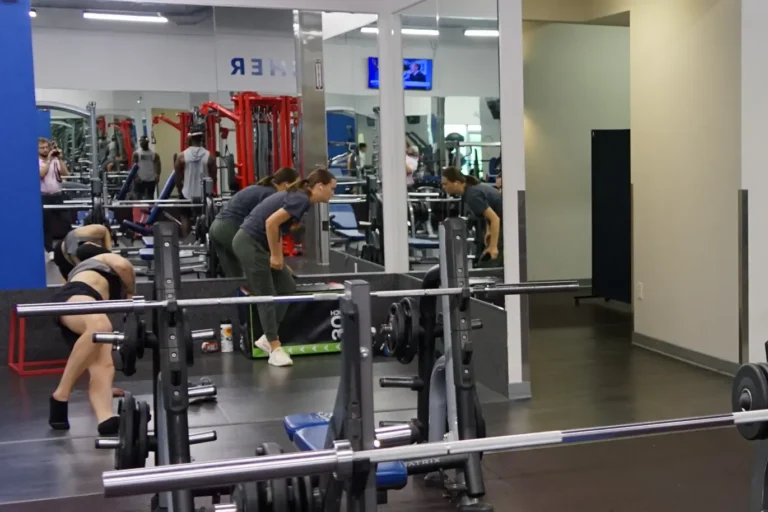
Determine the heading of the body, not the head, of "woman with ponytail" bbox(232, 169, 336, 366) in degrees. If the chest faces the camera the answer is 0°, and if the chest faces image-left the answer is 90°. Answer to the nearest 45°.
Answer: approximately 270°

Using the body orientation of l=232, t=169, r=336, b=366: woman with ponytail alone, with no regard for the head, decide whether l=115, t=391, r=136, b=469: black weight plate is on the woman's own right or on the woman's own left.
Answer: on the woman's own right

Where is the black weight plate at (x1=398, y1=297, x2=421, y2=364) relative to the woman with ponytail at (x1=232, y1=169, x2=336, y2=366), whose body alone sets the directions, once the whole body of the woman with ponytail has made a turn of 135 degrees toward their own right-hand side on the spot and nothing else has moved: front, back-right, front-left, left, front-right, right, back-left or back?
front-left

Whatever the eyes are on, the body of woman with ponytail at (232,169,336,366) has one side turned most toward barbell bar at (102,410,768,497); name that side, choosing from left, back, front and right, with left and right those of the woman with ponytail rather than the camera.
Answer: right

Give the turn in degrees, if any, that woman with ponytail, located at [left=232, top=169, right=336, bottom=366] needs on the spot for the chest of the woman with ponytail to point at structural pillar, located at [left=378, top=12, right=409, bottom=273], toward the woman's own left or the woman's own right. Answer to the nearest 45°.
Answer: approximately 45° to the woman's own left

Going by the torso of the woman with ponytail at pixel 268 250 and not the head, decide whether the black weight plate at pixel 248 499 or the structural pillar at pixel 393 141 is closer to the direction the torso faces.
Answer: the structural pillar

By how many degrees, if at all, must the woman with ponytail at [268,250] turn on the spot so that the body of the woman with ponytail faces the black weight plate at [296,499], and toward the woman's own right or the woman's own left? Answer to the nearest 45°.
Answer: approximately 90° to the woman's own right

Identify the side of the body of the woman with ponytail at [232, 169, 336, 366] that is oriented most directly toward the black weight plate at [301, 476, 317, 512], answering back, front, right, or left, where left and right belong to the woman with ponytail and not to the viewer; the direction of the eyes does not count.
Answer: right

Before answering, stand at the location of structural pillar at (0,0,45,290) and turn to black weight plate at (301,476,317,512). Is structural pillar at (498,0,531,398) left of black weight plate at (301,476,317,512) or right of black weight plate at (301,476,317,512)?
left

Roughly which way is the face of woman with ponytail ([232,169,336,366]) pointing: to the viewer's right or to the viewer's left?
to the viewer's right

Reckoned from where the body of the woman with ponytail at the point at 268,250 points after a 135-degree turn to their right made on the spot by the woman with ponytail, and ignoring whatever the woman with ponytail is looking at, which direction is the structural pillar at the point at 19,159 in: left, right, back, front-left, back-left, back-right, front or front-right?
front-right
